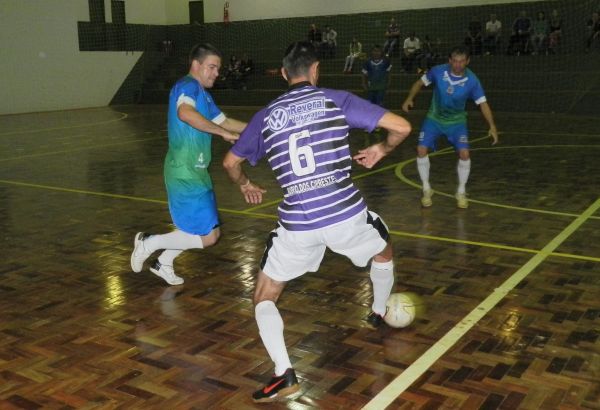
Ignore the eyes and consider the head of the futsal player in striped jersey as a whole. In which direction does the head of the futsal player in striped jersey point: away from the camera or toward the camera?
away from the camera

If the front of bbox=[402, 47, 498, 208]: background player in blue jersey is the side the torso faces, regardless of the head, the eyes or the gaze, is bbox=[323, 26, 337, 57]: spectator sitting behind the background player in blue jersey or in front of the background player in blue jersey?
behind

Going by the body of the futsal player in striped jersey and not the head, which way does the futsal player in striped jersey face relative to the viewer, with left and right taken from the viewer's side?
facing away from the viewer

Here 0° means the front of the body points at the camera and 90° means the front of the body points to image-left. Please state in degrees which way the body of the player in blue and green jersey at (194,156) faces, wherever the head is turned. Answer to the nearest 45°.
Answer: approximately 270°

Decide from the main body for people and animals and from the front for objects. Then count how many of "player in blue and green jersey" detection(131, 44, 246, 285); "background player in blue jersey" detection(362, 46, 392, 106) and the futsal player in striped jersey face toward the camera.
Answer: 1

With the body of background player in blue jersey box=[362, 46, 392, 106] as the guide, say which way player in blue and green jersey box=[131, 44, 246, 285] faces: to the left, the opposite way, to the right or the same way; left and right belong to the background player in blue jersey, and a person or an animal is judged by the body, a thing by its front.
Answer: to the left

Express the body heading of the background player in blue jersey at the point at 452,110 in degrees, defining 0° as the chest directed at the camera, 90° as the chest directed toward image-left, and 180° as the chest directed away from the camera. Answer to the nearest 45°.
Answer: approximately 0°

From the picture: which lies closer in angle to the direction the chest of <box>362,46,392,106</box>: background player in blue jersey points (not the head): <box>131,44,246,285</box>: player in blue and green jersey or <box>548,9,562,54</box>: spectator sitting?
the player in blue and green jersey

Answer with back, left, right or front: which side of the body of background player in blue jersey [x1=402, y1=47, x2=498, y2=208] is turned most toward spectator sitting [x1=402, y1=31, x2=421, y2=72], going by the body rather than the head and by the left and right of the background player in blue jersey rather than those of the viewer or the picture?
back

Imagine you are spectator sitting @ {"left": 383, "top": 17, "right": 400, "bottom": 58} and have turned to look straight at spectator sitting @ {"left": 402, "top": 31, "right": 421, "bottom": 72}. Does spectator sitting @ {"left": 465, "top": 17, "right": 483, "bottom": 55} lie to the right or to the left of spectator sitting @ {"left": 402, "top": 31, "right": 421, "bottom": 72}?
left

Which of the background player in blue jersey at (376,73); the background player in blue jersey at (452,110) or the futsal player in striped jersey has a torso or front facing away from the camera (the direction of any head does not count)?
the futsal player in striped jersey

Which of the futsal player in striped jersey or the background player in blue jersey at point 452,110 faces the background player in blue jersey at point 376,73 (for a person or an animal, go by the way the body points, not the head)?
the futsal player in striped jersey

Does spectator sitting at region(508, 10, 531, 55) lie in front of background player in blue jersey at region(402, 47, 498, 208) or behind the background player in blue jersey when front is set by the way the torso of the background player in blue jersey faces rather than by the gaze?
behind
